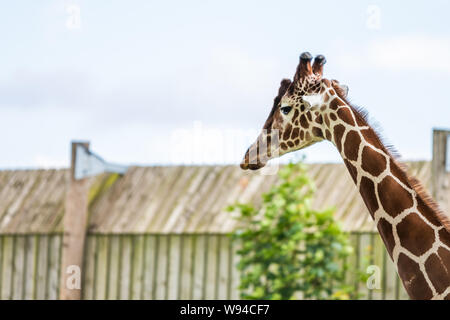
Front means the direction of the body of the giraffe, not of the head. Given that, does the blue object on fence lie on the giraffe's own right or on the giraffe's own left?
on the giraffe's own right

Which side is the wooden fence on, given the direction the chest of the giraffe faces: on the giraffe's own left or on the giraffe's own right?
on the giraffe's own right

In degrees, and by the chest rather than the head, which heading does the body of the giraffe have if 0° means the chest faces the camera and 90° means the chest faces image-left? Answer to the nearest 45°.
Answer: approximately 90°

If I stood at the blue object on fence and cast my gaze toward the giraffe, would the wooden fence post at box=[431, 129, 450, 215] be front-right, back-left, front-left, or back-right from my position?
front-left

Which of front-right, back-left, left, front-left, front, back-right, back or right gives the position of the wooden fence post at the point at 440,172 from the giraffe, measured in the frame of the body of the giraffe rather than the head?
right

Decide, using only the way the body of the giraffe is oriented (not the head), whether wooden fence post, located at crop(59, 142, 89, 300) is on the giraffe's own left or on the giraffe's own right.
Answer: on the giraffe's own right
